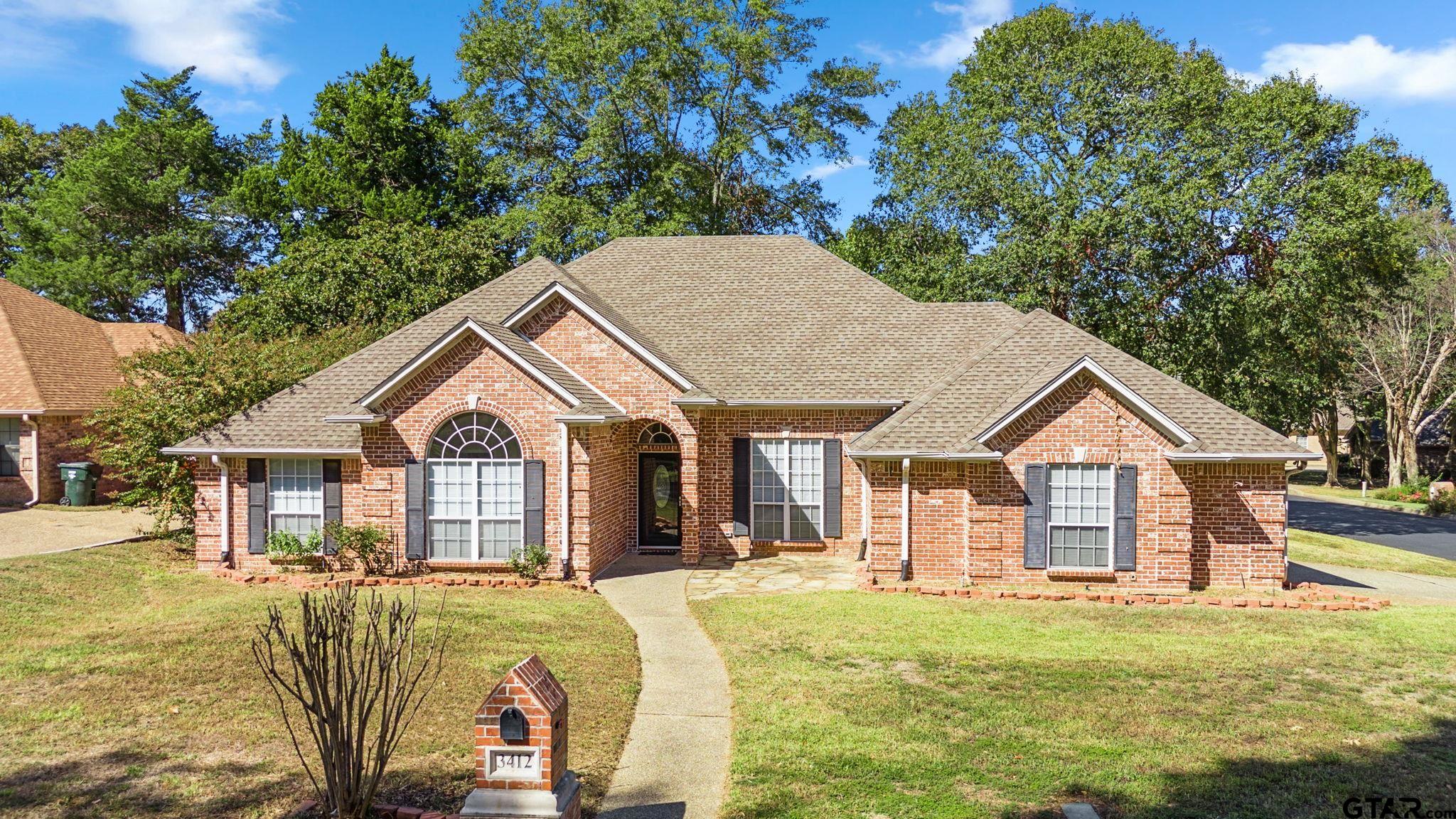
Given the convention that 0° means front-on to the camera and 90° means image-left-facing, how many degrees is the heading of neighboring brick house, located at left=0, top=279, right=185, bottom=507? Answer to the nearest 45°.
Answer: approximately 0°

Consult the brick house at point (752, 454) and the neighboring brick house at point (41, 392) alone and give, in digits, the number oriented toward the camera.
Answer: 2

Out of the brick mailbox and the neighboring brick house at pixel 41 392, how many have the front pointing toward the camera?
2

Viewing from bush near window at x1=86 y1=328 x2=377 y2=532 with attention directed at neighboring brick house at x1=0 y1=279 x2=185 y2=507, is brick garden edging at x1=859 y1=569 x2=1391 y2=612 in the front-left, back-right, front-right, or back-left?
back-right
